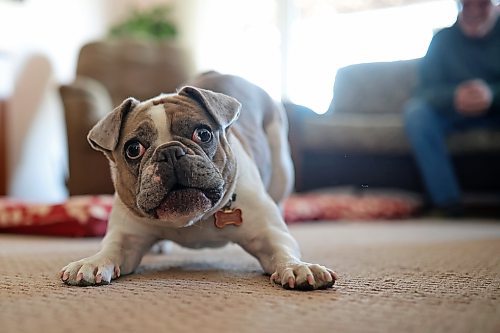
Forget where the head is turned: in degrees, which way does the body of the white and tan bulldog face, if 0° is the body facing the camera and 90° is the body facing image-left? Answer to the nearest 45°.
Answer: approximately 0°

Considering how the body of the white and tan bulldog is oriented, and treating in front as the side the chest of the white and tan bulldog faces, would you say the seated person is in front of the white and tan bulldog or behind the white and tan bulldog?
behind

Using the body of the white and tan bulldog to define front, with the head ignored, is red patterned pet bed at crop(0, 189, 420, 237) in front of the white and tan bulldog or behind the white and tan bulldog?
behind

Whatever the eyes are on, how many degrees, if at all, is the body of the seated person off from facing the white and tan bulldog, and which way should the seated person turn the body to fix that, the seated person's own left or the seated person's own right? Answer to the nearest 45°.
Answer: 0° — they already face it
